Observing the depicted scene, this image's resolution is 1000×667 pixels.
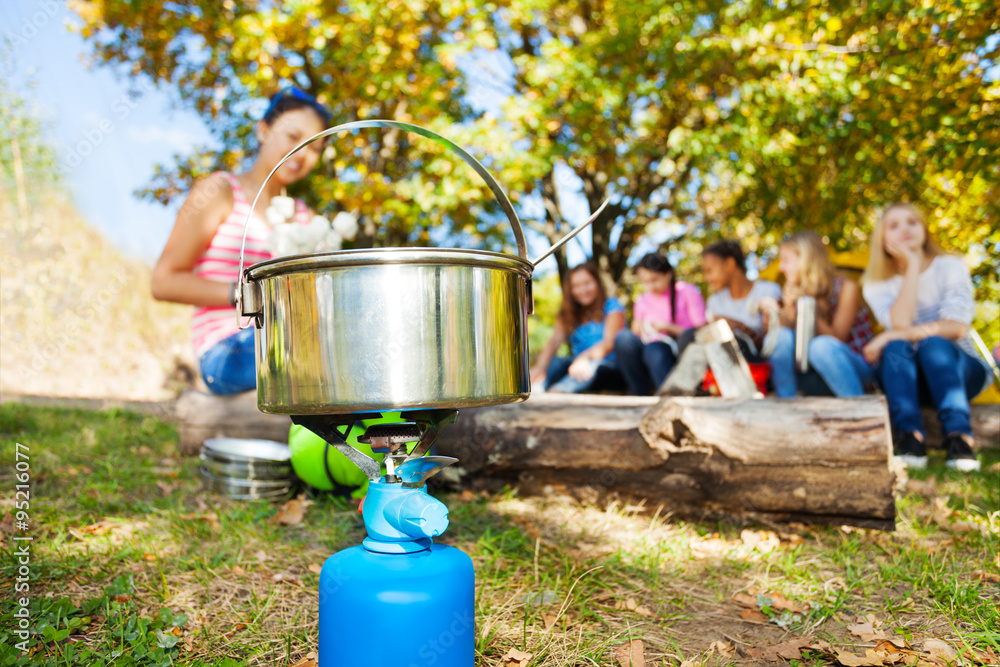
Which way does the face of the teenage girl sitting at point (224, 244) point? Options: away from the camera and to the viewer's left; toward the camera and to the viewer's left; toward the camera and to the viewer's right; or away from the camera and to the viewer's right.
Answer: toward the camera and to the viewer's right

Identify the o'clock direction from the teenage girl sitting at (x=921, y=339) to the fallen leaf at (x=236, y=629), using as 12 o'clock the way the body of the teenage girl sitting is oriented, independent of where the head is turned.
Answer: The fallen leaf is roughly at 1 o'clock from the teenage girl sitting.

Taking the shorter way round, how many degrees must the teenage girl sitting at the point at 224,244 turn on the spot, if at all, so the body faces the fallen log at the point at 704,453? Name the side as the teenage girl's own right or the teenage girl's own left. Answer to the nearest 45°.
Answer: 0° — they already face it

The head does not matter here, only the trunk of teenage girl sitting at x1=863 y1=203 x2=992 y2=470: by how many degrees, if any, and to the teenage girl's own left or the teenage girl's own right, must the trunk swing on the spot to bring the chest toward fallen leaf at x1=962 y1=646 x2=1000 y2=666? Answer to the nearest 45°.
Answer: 0° — they already face it

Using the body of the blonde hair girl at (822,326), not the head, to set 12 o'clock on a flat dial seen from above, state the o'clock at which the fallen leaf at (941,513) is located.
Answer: The fallen leaf is roughly at 10 o'clock from the blonde hair girl.
